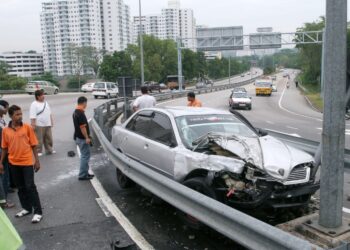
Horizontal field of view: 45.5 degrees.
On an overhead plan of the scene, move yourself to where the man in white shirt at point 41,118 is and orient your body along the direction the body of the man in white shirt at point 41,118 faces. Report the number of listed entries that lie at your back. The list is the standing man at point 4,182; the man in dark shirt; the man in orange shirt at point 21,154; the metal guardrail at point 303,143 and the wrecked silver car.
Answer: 0

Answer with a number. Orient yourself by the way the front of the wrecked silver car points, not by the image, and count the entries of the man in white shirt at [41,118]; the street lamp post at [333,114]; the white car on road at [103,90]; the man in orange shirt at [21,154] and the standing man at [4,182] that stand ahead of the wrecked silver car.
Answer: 1

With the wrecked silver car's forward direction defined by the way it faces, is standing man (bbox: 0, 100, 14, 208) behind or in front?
behind

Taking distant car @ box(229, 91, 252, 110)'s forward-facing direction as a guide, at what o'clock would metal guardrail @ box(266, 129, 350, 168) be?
The metal guardrail is roughly at 12 o'clock from the distant car.

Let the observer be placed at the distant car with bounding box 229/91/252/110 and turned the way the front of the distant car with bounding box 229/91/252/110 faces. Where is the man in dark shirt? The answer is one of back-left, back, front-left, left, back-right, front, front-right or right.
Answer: front

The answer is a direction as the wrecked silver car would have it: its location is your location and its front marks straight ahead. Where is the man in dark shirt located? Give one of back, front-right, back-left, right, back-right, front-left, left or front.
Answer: back

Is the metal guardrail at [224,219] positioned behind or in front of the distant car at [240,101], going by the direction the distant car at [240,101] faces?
in front

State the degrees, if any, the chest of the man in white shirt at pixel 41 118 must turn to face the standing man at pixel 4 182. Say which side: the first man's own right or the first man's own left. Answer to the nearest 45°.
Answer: approximately 45° to the first man's own right

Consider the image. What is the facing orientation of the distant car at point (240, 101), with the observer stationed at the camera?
facing the viewer

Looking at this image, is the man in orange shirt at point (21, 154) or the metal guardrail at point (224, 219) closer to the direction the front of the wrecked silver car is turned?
the metal guardrail

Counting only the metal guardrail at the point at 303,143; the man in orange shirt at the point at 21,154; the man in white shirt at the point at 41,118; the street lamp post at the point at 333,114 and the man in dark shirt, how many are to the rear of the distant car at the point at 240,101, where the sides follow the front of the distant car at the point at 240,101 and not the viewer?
0

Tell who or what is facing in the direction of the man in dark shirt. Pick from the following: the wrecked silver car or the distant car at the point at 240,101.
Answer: the distant car
